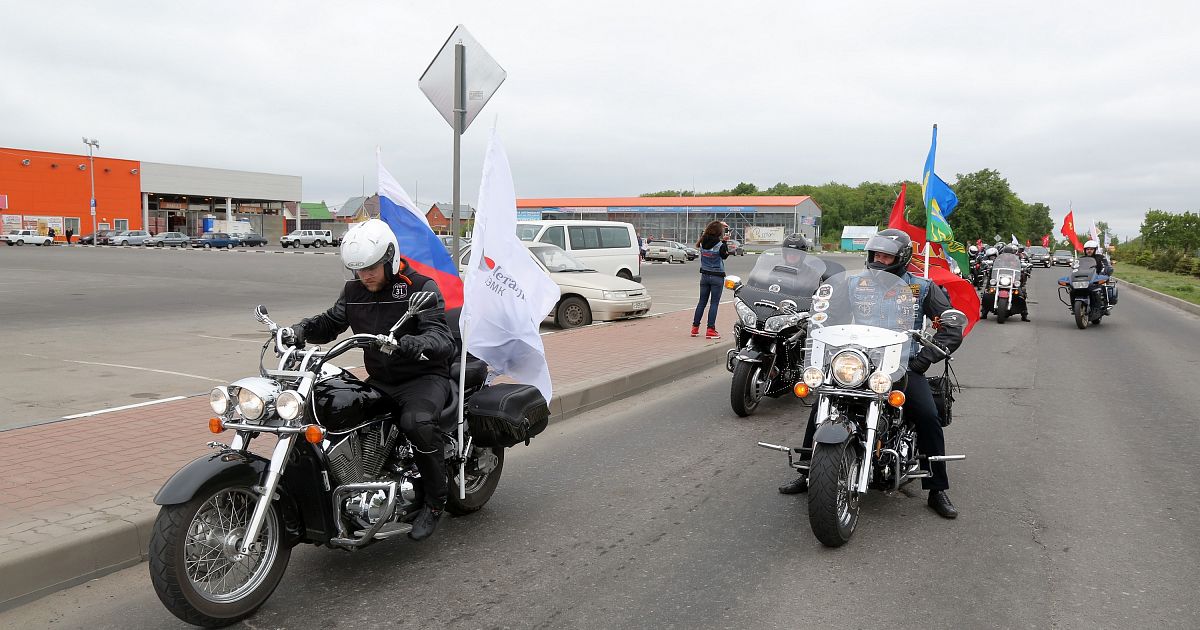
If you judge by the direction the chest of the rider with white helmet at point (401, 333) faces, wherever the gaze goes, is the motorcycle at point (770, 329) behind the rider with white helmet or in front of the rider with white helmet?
behind

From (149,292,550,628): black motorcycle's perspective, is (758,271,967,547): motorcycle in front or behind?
behind

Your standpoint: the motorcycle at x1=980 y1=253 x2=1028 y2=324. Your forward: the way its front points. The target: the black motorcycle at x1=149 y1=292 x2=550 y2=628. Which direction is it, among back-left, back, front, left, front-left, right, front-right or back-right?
front

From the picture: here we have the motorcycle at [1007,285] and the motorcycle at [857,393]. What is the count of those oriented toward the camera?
2

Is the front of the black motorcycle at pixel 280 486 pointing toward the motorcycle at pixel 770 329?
no

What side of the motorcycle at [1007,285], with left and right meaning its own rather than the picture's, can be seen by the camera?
front

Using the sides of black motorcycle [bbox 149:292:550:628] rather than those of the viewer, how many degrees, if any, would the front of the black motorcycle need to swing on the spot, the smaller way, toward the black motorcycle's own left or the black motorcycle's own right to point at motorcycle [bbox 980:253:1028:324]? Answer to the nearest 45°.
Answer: approximately 180°

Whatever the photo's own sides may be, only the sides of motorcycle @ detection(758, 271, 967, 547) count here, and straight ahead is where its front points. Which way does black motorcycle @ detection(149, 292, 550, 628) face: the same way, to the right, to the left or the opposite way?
the same way

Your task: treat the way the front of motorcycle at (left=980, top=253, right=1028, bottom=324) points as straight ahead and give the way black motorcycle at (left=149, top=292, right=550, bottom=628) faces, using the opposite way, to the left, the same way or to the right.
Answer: the same way

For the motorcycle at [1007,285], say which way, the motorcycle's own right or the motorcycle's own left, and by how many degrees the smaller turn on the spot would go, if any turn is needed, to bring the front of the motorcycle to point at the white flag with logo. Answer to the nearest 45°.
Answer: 0° — it already faces it

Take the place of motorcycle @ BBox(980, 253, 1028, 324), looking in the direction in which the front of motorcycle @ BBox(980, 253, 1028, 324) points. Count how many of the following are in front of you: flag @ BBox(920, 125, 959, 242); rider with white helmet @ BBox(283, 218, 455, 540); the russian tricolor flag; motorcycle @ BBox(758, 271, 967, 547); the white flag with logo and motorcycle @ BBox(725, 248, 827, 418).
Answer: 6

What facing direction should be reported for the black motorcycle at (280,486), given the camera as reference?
facing the viewer and to the left of the viewer

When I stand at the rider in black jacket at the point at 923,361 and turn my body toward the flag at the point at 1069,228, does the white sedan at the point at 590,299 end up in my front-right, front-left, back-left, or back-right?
front-left

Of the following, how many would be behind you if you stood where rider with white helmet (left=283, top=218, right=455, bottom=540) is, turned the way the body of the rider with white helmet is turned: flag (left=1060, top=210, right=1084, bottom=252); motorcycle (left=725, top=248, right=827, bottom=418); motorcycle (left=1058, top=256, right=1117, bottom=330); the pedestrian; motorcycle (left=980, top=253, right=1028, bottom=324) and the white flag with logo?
6

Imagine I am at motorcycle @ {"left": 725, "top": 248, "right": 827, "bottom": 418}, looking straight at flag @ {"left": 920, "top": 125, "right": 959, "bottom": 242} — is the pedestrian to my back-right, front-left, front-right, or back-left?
back-left

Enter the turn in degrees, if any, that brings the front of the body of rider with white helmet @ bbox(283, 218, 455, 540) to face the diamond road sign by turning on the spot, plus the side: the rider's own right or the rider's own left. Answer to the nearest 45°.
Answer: approximately 135° to the rider's own right

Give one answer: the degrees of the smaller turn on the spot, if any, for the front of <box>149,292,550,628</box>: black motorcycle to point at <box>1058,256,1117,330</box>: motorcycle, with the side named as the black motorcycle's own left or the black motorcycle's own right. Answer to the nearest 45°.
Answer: approximately 180°

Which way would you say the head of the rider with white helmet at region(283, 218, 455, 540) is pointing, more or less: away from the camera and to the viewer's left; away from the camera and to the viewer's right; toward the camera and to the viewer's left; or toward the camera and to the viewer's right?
toward the camera and to the viewer's left

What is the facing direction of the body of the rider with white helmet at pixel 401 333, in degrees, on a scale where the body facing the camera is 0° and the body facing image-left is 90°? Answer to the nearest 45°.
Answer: approximately 45°

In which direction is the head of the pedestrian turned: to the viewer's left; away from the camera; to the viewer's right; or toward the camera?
away from the camera
